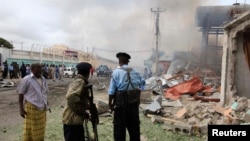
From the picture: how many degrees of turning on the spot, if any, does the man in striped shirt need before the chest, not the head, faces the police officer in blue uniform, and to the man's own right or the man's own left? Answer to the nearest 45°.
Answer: approximately 45° to the man's own left

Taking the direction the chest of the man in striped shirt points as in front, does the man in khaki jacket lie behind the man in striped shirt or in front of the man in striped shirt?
in front

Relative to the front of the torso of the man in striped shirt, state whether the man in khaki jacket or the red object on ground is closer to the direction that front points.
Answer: the man in khaki jacket

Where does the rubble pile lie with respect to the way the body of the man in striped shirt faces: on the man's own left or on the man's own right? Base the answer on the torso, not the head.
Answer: on the man's own left

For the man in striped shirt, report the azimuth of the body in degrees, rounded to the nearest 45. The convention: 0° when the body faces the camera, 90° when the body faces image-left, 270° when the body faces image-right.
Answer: approximately 315°

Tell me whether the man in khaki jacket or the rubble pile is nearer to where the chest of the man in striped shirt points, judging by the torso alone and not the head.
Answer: the man in khaki jacket
